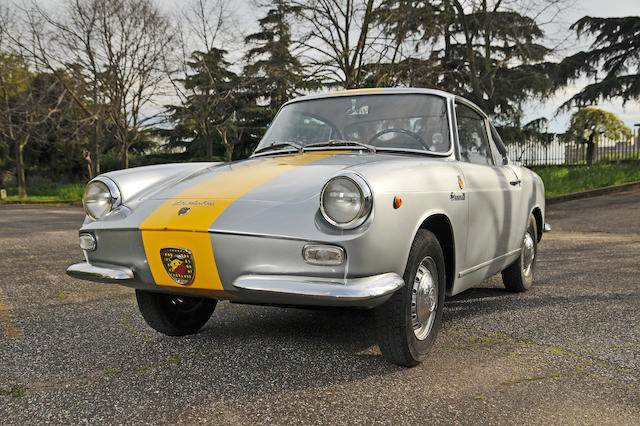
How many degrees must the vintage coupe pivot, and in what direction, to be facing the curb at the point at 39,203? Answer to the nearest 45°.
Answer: approximately 90° to its right

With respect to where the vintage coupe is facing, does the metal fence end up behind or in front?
behind

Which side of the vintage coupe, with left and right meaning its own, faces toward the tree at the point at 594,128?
back

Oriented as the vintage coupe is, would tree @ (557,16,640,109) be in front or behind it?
behind

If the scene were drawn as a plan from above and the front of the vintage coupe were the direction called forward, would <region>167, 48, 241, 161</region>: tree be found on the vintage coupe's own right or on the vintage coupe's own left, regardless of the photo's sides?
on the vintage coupe's own right

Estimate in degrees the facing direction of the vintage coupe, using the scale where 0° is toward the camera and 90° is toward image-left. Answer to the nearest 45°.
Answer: approximately 45°
